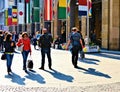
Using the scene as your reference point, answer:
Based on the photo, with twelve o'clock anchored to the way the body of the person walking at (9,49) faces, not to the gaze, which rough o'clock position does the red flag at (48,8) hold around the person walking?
The red flag is roughly at 8 o'clock from the person walking.
